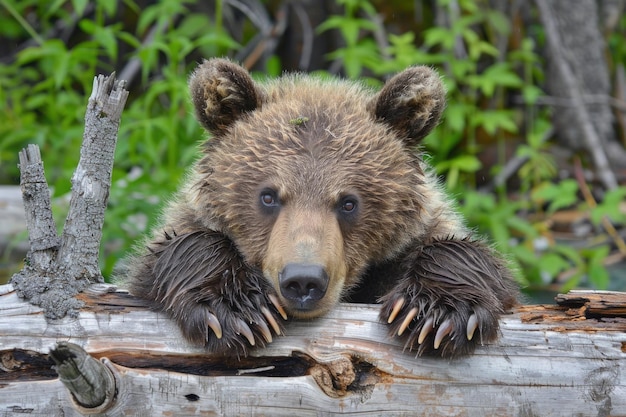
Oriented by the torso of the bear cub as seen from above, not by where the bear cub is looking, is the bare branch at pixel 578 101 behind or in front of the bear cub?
behind

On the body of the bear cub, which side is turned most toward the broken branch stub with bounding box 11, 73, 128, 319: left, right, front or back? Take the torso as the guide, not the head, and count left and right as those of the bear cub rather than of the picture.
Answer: right

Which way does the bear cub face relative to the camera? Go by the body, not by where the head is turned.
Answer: toward the camera

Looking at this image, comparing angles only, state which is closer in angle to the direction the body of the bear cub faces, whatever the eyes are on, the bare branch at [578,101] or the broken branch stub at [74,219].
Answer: the broken branch stub
